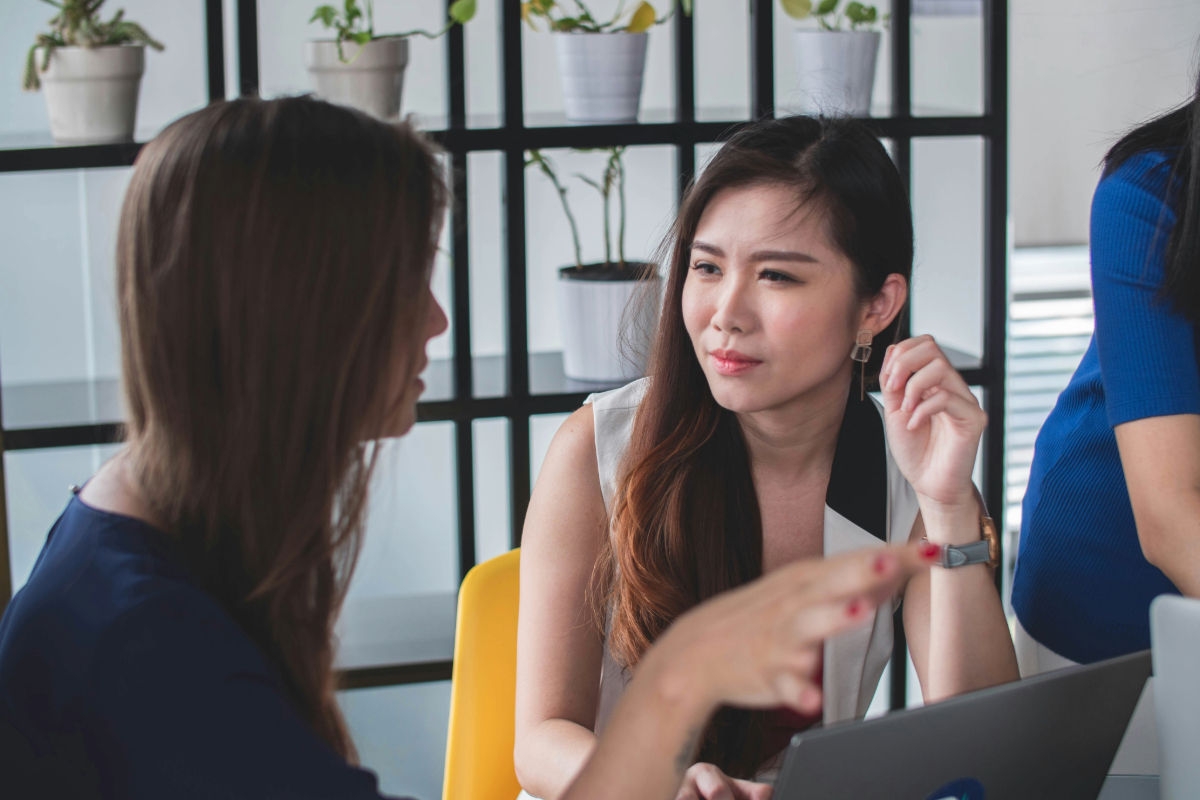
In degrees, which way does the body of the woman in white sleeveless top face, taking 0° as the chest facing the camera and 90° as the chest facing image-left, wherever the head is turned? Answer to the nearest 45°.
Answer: approximately 0°

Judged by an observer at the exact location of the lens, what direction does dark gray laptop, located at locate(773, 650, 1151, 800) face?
facing away from the viewer and to the left of the viewer

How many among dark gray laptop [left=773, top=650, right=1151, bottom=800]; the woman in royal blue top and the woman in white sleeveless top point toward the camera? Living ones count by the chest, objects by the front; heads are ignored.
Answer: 1

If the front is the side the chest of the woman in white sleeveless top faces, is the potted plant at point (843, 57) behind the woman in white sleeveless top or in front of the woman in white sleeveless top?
behind

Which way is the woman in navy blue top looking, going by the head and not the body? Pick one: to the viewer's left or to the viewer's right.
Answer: to the viewer's right

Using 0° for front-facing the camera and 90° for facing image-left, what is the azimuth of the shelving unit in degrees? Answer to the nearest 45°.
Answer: approximately 0°

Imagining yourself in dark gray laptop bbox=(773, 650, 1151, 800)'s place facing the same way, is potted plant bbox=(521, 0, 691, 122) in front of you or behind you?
in front

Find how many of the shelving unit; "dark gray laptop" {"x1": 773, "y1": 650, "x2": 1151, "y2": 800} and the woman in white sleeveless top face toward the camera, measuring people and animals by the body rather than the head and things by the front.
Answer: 2

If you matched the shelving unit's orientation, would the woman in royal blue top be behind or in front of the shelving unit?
in front
